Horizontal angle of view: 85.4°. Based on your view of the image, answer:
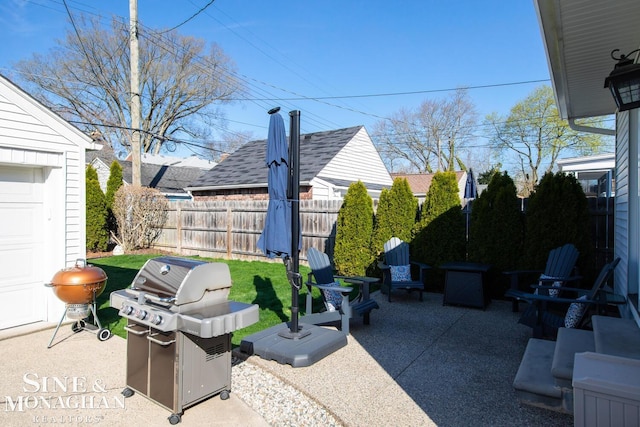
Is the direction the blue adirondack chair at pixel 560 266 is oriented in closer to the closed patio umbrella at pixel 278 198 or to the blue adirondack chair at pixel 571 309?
the closed patio umbrella

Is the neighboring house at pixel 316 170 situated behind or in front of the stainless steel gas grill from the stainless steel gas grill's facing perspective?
behind

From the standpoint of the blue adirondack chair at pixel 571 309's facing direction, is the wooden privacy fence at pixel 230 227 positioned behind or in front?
in front

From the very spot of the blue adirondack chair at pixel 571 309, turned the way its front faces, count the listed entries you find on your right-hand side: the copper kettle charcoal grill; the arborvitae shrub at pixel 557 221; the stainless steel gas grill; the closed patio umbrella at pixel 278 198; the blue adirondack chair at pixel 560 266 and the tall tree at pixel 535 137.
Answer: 3

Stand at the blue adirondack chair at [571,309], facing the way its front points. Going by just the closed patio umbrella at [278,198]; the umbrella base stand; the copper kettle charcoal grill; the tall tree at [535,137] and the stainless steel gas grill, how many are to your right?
1

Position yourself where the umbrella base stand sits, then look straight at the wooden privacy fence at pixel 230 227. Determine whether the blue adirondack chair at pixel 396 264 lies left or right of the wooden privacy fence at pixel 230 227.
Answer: right

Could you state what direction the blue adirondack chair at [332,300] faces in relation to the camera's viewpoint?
facing the viewer and to the right of the viewer

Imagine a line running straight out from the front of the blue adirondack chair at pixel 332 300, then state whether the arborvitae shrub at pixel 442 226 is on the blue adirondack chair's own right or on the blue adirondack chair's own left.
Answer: on the blue adirondack chair's own left

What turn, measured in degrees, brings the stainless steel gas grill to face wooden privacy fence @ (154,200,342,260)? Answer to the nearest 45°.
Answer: approximately 135° to its right

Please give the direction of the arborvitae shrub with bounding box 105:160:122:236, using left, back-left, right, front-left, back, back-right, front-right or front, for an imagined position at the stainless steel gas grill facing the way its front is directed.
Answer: back-right

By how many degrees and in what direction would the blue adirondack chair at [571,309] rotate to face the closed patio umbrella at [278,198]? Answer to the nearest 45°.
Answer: approximately 45° to its left

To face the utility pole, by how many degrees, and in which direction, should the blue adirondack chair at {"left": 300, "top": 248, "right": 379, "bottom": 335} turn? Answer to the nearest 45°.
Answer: approximately 180°

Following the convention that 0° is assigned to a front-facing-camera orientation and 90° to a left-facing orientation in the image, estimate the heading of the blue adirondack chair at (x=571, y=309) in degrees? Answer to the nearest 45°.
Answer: approximately 90°

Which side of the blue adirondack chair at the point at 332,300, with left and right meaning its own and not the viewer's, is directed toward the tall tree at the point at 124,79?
back

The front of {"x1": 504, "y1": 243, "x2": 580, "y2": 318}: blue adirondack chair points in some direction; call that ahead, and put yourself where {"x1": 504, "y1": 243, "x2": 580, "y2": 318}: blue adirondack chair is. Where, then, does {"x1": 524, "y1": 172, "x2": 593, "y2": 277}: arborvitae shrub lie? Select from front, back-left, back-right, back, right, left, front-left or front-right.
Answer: back-right

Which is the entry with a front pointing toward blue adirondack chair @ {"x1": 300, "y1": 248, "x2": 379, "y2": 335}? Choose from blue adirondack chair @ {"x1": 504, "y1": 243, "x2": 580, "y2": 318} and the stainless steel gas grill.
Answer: blue adirondack chair @ {"x1": 504, "y1": 243, "x2": 580, "y2": 318}

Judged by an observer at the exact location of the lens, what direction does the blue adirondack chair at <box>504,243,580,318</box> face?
facing the viewer and to the left of the viewer

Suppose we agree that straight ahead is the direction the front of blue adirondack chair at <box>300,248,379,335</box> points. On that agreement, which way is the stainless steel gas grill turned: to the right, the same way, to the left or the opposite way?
to the right

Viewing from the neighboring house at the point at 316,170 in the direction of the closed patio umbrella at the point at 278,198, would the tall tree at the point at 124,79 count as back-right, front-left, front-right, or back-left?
back-right

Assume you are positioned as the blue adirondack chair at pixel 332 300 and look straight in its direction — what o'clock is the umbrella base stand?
The umbrella base stand is roughly at 2 o'clock from the blue adirondack chair.
